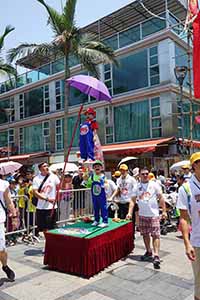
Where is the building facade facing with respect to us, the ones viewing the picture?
facing the viewer and to the left of the viewer

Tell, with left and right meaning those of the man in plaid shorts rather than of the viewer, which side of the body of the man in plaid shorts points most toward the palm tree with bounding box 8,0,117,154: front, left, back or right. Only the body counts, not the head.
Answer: back

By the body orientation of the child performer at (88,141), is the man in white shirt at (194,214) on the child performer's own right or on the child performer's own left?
on the child performer's own left

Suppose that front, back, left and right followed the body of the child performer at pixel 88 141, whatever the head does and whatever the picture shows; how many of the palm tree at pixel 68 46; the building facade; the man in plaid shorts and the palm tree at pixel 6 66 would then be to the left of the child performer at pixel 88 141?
1

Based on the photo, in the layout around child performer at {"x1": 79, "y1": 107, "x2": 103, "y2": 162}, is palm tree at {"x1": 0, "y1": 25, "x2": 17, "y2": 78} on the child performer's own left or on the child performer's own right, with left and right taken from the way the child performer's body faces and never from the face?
on the child performer's own right

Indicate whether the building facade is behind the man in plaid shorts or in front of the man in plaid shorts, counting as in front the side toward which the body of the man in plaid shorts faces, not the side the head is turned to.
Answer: behind

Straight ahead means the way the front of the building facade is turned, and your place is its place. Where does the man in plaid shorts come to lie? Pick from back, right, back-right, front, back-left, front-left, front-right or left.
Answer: front-left

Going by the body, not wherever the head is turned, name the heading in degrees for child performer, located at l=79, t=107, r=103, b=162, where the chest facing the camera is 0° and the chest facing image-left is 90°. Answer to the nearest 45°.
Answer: approximately 45°

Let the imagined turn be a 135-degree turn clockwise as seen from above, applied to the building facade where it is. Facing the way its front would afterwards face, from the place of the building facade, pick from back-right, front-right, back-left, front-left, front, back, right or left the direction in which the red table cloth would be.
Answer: back

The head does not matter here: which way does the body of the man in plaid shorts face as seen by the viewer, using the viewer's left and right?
facing the viewer

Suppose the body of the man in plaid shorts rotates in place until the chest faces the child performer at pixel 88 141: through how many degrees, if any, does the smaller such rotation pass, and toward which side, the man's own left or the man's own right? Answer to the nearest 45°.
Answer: approximately 135° to the man's own right

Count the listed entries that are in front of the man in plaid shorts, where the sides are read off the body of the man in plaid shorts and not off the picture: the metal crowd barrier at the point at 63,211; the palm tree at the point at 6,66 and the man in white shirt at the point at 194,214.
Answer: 1
